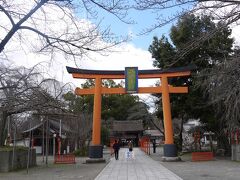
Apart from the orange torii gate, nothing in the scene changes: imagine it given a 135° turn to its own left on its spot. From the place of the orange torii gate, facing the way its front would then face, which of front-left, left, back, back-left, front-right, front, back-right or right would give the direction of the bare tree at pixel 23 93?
back

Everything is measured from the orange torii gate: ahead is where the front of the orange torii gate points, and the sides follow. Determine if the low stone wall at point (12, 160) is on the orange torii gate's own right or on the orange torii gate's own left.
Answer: on the orange torii gate's own right

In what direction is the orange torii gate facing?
toward the camera
